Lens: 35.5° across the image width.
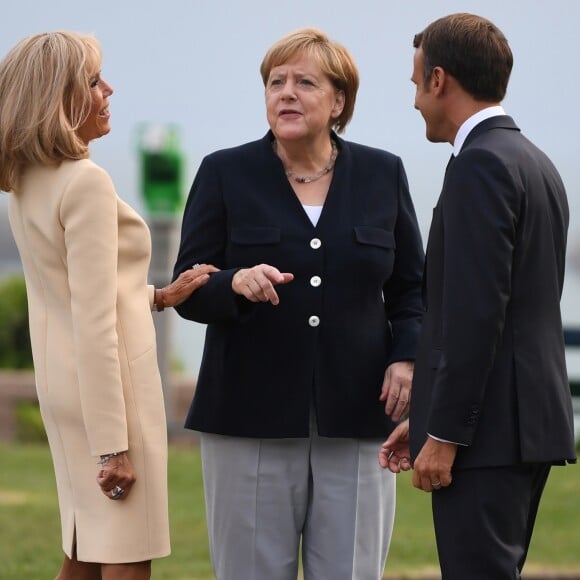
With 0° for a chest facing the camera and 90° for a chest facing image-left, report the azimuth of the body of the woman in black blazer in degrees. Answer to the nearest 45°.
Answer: approximately 0°

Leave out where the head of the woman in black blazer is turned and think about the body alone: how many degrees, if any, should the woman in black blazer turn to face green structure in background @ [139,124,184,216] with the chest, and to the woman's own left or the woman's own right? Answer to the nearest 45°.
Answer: approximately 180°

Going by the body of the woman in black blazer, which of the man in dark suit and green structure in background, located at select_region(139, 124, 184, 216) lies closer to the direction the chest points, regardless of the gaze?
the man in dark suit

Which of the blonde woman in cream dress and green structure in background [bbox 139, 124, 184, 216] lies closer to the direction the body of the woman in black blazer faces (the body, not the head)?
the blonde woman in cream dress

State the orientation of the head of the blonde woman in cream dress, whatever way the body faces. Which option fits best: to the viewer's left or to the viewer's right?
to the viewer's right

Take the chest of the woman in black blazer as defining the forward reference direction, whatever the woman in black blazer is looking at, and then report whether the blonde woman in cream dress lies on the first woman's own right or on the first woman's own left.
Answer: on the first woman's own right

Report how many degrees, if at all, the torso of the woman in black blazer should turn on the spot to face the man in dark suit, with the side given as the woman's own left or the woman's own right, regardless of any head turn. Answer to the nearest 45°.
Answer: approximately 45° to the woman's own left
